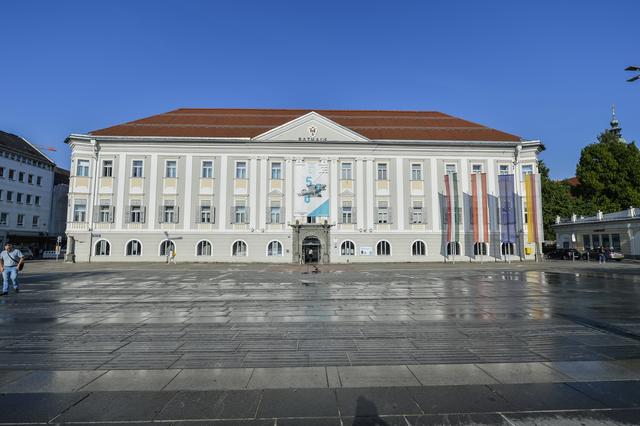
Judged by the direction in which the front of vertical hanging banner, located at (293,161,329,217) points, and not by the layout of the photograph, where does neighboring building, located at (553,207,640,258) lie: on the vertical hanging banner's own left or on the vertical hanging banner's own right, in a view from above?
on the vertical hanging banner's own left

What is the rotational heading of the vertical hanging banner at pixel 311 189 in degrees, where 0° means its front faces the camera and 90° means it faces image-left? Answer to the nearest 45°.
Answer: approximately 0°

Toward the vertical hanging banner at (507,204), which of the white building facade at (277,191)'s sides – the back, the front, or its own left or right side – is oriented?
left

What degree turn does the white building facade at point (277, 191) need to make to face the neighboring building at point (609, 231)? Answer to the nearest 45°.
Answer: approximately 90° to its left

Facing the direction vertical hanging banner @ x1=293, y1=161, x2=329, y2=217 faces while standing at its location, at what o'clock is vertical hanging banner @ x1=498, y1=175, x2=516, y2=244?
vertical hanging banner @ x1=498, y1=175, x2=516, y2=244 is roughly at 9 o'clock from vertical hanging banner @ x1=293, y1=161, x2=329, y2=217.

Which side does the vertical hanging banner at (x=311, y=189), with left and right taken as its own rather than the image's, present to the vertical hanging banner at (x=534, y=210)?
left

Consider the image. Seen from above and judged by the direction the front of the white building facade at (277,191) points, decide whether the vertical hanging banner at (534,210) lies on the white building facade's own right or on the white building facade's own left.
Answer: on the white building facade's own left
